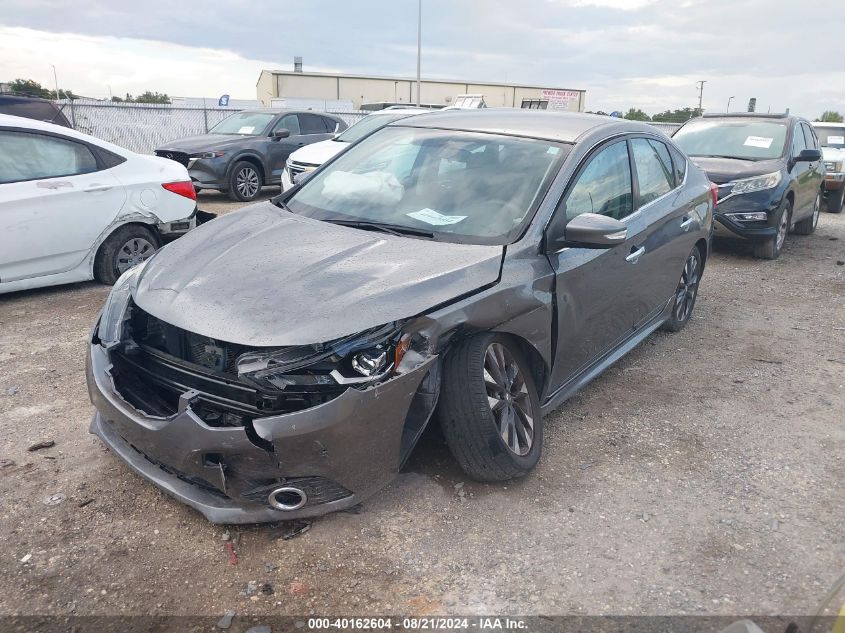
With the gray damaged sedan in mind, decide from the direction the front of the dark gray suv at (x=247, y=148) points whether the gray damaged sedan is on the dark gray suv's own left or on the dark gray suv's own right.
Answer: on the dark gray suv's own left

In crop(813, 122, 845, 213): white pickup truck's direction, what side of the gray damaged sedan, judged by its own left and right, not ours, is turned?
back

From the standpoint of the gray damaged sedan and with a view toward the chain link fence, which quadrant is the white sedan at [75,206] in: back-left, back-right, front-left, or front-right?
front-left

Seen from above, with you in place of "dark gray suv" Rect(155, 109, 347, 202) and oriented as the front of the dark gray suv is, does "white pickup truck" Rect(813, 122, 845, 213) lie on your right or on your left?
on your left

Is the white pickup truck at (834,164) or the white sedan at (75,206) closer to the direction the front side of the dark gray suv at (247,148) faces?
the white sedan

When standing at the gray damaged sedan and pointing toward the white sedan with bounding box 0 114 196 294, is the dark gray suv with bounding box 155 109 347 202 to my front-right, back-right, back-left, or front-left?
front-right

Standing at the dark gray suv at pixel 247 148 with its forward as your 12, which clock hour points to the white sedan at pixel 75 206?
The white sedan is roughly at 11 o'clock from the dark gray suv.

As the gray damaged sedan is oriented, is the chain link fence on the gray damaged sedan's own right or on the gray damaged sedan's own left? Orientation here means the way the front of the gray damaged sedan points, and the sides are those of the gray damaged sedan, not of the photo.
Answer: on the gray damaged sedan's own right

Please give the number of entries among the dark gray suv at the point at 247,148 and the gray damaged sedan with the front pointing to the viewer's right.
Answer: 0

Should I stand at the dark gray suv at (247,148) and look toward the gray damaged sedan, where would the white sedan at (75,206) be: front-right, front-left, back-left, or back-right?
front-right

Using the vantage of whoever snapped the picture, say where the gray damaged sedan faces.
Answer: facing the viewer and to the left of the viewer

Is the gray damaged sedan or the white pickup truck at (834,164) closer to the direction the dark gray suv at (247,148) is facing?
the gray damaged sedan
